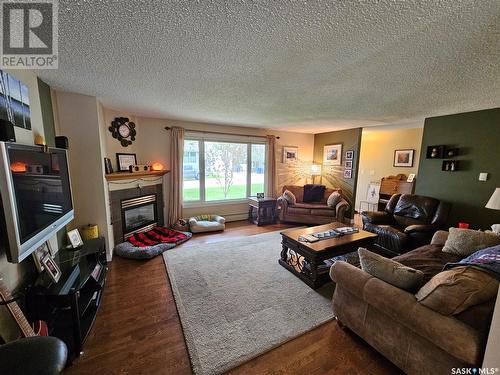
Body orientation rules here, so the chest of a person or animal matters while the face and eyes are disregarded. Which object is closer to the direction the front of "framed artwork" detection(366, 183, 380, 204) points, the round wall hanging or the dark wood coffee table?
the dark wood coffee table

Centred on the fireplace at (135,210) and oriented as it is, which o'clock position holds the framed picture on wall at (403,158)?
The framed picture on wall is roughly at 11 o'clock from the fireplace.

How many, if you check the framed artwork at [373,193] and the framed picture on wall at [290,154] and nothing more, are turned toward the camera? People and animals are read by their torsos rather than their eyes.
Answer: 2

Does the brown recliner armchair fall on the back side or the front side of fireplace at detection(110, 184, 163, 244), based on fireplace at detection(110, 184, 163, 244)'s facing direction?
on the front side

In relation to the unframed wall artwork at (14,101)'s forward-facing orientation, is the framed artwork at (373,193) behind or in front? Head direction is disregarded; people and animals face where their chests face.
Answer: in front

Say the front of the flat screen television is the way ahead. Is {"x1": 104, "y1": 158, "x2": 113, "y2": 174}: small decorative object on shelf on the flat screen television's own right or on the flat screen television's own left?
on the flat screen television's own left

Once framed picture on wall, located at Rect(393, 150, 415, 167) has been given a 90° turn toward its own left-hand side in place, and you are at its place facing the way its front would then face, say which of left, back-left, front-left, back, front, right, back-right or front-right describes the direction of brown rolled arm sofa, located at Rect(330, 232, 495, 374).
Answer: right

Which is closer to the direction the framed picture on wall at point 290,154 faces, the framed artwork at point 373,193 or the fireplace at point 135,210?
the fireplace

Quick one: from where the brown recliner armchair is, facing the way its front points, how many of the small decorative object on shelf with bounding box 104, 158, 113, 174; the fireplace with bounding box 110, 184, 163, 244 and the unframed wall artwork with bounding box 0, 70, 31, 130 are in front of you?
3

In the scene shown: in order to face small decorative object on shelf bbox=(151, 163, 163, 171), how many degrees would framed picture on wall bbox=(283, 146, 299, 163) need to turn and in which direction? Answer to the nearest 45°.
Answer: approximately 45° to its right

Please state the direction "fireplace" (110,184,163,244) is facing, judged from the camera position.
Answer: facing the viewer and to the right of the viewer

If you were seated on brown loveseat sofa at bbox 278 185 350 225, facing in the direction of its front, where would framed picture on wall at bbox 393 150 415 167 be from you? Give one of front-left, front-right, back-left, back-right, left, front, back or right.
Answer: back-left

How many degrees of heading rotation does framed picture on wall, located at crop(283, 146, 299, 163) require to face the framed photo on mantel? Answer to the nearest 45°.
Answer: approximately 45° to its right

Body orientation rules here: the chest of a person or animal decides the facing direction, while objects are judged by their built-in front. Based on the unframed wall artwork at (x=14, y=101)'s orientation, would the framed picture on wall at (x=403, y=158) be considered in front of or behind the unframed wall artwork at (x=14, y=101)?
in front

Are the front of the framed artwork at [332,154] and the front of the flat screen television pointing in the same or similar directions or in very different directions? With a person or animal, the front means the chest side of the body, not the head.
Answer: very different directions

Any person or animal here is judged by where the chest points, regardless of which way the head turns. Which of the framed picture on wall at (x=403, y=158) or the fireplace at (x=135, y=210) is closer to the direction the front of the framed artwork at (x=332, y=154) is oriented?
the fireplace
